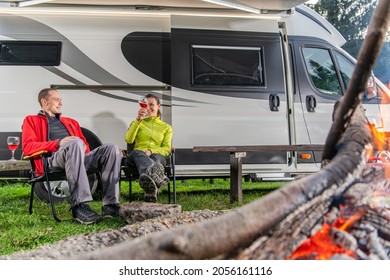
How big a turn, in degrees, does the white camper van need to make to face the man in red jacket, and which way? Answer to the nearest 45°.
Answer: approximately 135° to its right

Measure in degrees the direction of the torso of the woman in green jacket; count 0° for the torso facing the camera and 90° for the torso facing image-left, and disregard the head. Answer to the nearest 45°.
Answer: approximately 0°

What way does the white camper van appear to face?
to the viewer's right

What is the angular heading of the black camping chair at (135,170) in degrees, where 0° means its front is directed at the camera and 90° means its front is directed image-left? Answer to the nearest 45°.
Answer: approximately 0°

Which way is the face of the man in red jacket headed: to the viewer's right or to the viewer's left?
to the viewer's right

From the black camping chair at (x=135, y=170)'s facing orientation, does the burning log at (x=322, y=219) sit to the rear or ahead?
ahead

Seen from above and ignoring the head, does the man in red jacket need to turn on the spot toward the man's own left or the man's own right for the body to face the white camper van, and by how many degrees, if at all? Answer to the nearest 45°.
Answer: approximately 90° to the man's own left

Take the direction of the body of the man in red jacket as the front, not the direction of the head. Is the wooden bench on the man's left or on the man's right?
on the man's left

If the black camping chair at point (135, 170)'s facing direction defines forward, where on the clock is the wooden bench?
The wooden bench is roughly at 9 o'clock from the black camping chair.

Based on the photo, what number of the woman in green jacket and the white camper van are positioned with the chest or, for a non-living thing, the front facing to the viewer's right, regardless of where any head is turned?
1
